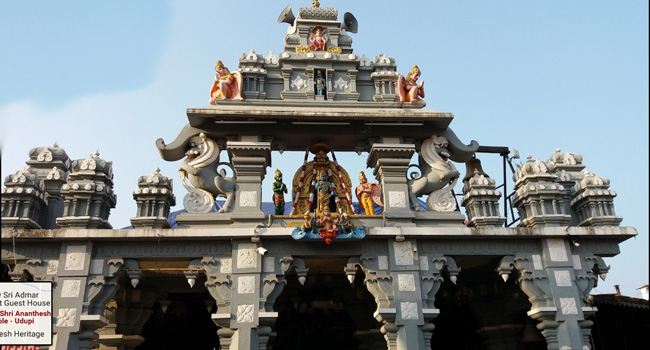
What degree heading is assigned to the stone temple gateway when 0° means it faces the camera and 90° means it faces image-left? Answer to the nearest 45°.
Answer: approximately 0°

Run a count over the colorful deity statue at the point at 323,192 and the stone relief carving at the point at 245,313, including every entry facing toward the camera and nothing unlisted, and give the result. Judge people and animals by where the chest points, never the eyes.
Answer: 2

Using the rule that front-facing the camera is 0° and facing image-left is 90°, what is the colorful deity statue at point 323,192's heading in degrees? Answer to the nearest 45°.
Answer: approximately 0°
